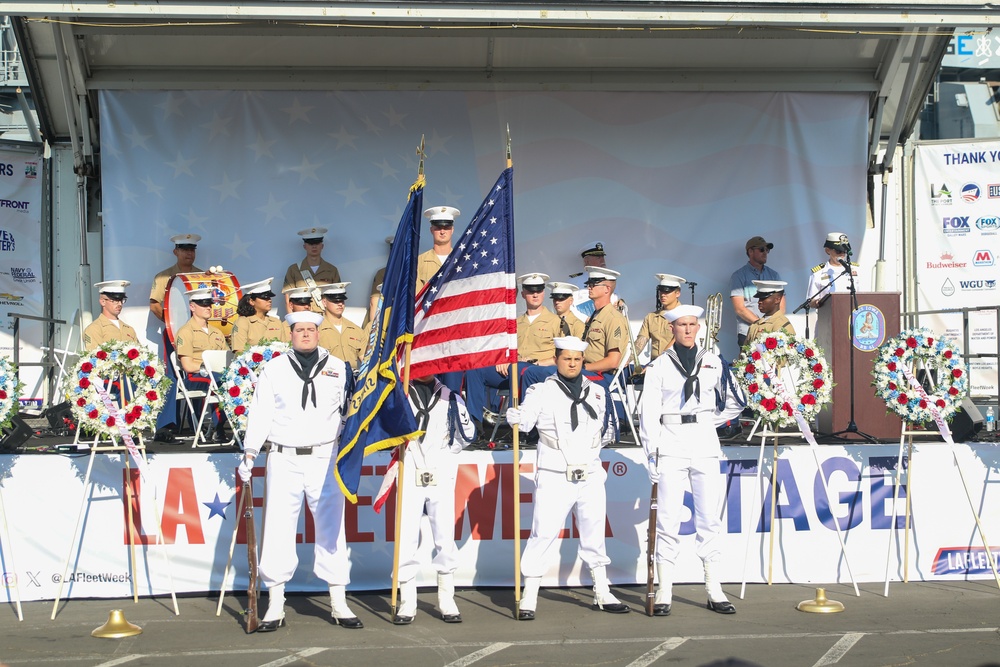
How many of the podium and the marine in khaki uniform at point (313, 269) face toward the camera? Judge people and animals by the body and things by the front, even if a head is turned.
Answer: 2

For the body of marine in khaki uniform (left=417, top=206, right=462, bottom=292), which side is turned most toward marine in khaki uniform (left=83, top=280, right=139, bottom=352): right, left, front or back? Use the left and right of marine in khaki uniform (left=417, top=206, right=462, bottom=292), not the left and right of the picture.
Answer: right

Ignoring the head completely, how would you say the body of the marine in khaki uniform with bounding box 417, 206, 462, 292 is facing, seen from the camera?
toward the camera

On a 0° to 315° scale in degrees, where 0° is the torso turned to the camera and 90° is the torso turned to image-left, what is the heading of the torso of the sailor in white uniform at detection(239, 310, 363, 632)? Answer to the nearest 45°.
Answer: approximately 0°

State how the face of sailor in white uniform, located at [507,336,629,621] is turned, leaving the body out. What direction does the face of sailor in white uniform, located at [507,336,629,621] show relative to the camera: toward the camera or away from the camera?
toward the camera

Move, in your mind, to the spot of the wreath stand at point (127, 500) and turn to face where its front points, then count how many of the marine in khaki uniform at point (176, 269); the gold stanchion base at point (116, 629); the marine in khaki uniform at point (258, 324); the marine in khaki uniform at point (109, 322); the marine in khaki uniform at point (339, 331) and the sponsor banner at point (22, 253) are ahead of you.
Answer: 1

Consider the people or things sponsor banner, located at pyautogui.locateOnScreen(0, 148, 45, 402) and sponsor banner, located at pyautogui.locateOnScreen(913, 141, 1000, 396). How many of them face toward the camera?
2

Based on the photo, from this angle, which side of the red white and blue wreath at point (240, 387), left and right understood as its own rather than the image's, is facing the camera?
front

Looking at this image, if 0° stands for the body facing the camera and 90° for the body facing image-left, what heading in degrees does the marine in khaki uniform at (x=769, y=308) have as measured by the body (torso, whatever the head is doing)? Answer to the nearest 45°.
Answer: approximately 45°

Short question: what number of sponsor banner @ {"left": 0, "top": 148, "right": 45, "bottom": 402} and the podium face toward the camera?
2

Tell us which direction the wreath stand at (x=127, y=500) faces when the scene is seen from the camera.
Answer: facing the viewer

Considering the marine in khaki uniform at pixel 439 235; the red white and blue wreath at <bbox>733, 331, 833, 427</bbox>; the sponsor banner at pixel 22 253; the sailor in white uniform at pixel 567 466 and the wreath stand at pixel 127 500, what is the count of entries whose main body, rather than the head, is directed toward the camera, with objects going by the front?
5

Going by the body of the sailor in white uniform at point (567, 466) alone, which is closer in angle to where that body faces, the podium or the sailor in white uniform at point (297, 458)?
the sailor in white uniform

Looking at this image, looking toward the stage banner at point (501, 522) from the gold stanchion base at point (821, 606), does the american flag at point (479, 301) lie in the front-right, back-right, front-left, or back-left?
front-left

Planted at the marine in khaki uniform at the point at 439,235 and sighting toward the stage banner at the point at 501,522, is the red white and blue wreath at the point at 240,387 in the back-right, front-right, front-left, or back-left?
front-right

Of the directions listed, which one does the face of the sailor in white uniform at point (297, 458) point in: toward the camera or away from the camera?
toward the camera

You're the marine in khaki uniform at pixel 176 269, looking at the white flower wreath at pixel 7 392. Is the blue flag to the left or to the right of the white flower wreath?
left

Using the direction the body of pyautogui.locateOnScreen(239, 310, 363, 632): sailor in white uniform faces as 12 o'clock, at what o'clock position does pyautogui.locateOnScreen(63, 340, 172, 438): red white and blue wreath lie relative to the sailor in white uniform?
The red white and blue wreath is roughly at 4 o'clock from the sailor in white uniform.
